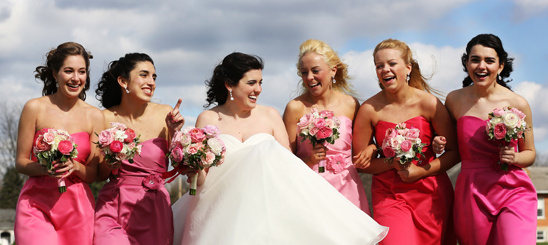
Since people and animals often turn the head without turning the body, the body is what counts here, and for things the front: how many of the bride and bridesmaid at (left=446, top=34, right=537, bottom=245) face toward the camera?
2

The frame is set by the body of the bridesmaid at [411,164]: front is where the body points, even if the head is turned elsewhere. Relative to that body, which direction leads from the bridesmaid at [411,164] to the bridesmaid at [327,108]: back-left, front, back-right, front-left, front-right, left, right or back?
right

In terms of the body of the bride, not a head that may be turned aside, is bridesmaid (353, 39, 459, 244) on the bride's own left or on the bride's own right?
on the bride's own left

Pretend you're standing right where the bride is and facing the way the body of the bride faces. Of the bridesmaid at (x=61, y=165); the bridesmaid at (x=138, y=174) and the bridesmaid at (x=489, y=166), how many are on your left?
1

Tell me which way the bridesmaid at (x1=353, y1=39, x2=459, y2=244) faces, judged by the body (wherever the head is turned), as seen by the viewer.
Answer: toward the camera

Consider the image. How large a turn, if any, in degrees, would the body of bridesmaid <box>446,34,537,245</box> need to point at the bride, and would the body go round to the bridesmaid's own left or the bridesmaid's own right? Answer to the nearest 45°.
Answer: approximately 45° to the bridesmaid's own right

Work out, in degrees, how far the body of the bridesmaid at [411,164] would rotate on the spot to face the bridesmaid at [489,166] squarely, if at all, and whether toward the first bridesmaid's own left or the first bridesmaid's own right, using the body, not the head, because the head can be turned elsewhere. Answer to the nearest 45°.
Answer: approximately 90° to the first bridesmaid's own left

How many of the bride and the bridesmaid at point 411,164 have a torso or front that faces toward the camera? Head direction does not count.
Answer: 2

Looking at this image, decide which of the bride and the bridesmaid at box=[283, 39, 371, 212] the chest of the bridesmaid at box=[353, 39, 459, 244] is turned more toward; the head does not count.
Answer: the bride

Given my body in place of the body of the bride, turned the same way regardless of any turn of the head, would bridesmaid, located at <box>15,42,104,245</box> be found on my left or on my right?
on my right

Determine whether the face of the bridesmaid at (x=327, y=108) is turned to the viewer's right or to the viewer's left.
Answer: to the viewer's left

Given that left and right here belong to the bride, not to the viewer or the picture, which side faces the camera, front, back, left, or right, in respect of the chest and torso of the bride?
front
